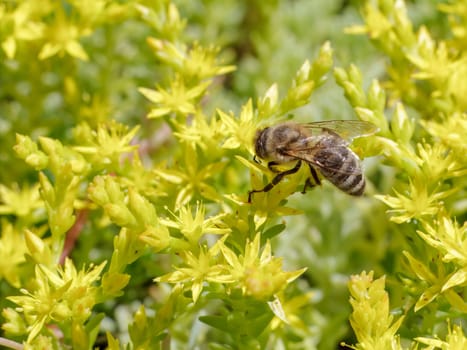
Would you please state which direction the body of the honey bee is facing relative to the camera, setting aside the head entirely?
to the viewer's left

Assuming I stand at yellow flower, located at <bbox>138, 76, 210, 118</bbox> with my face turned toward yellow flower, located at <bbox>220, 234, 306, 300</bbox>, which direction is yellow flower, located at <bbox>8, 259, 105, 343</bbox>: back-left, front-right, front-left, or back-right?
front-right

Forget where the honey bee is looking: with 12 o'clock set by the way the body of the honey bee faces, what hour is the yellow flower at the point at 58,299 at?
The yellow flower is roughly at 11 o'clock from the honey bee.

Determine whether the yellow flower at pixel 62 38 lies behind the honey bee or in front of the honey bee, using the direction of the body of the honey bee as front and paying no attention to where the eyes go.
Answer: in front

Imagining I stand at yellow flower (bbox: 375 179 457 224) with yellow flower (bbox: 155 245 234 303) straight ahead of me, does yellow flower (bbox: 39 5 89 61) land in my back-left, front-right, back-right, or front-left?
front-right
